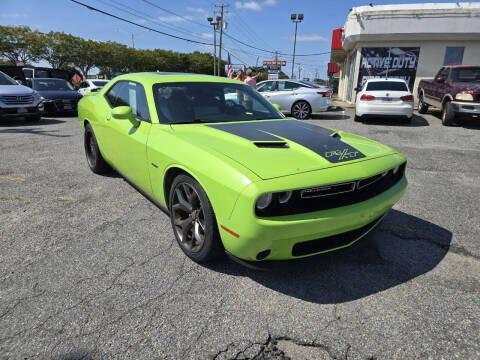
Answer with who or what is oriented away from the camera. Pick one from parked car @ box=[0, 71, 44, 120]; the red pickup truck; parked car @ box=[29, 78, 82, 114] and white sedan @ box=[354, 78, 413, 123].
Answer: the white sedan

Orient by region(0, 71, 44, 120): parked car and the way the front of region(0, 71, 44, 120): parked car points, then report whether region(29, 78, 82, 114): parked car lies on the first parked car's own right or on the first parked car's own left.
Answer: on the first parked car's own left

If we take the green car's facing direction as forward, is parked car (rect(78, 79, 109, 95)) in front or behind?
behind

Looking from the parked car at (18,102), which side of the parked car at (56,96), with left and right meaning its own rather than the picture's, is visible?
right

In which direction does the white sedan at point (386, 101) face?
away from the camera

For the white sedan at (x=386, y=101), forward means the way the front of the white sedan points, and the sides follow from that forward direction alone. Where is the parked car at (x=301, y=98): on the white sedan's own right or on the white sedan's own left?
on the white sedan's own left

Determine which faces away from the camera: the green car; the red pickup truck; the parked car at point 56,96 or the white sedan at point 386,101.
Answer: the white sedan

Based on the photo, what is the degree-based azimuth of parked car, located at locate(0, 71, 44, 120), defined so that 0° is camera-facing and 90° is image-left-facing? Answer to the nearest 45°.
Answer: approximately 315°

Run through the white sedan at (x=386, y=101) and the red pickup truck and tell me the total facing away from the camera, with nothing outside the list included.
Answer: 1

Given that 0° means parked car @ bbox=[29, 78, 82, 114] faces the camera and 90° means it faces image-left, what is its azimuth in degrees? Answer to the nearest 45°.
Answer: approximately 315°

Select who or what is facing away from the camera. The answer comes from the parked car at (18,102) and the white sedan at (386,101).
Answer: the white sedan

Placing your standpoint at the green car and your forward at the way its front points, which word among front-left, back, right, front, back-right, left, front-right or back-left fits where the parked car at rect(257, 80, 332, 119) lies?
back-left

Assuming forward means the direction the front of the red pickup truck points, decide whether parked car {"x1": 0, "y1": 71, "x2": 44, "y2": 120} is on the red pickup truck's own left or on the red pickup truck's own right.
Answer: on the red pickup truck's own right

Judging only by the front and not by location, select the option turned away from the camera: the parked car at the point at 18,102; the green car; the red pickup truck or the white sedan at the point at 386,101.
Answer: the white sedan

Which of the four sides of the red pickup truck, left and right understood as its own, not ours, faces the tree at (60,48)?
back

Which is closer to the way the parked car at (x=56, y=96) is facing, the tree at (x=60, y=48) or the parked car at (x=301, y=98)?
the parked car
